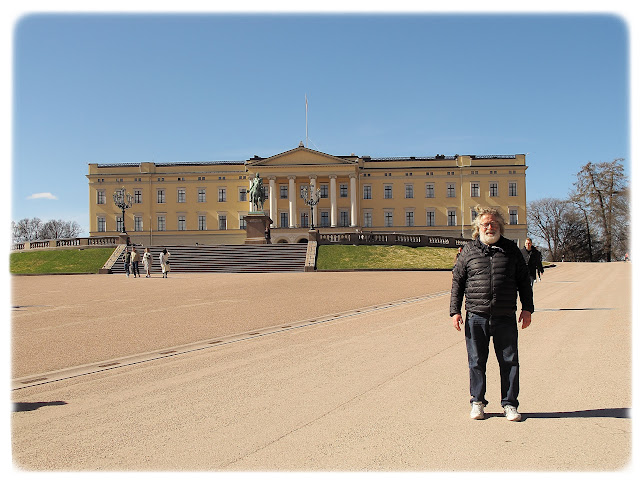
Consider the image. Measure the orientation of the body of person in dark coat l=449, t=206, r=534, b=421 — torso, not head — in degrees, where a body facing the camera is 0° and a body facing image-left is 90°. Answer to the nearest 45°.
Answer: approximately 0°
